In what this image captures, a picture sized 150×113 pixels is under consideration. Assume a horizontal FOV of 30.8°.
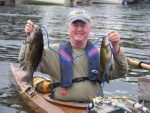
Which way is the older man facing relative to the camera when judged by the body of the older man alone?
toward the camera
